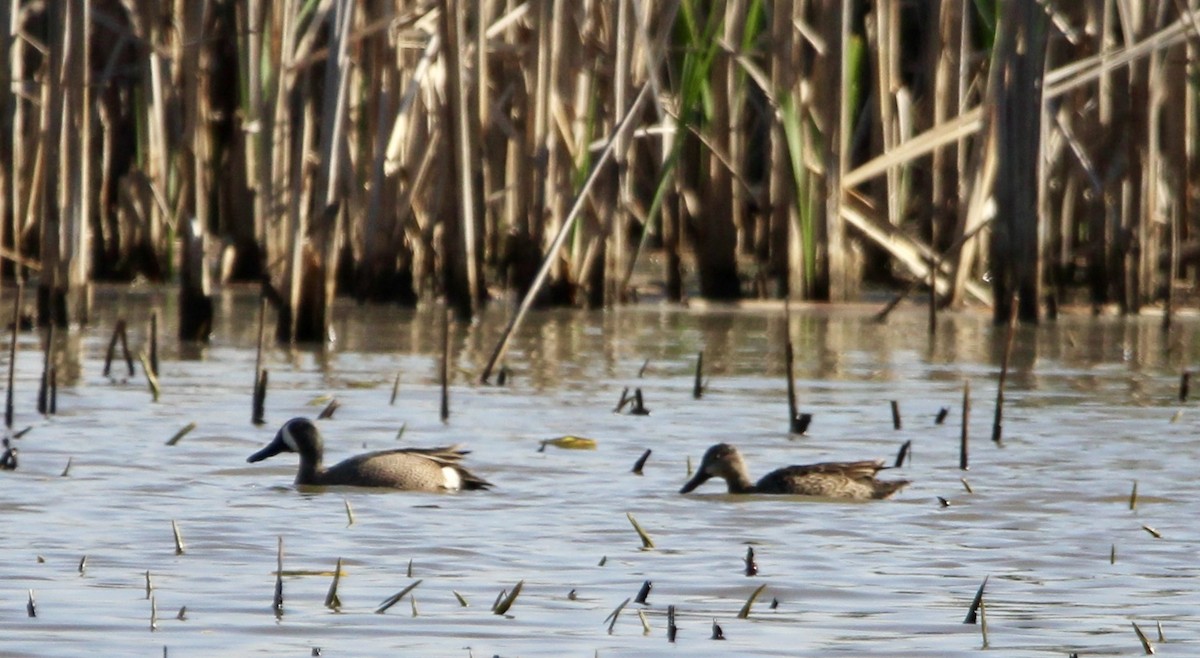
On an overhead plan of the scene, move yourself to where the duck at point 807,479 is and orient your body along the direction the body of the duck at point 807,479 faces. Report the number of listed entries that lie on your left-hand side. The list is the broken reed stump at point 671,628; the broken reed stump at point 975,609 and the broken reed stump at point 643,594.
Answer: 3

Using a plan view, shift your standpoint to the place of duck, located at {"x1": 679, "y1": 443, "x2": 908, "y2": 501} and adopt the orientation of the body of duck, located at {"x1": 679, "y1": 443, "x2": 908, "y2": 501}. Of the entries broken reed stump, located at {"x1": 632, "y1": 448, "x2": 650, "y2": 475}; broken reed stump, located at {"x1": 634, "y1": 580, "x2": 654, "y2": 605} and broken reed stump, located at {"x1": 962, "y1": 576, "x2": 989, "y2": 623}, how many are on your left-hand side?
2

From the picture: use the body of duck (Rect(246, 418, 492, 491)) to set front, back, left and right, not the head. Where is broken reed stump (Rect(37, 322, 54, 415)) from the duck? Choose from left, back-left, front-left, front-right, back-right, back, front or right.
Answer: front-right

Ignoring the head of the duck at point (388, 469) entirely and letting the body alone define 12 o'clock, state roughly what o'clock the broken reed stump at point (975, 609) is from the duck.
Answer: The broken reed stump is roughly at 8 o'clock from the duck.

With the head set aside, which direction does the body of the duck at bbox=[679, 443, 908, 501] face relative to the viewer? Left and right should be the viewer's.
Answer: facing to the left of the viewer

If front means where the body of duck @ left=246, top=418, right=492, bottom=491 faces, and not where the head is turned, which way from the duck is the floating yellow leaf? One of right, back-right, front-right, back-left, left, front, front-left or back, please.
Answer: back-right

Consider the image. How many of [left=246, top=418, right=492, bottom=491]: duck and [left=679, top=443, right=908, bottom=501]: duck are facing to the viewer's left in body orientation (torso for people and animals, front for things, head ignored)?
2

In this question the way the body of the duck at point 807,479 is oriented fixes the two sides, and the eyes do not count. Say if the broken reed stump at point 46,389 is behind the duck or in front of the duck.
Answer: in front

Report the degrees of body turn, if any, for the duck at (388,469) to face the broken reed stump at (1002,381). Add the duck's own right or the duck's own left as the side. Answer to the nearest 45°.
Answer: approximately 180°

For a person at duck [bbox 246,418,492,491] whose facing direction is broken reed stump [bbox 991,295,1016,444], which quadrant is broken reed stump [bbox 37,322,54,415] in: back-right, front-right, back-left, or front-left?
back-left

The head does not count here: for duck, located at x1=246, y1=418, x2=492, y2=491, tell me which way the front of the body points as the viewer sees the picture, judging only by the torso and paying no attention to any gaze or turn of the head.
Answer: to the viewer's left

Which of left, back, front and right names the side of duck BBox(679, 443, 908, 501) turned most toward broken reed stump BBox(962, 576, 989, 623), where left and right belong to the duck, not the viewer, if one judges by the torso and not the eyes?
left

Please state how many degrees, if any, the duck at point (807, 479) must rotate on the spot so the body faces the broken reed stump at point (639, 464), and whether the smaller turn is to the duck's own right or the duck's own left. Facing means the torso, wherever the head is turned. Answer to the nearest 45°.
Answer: approximately 45° to the duck's own right

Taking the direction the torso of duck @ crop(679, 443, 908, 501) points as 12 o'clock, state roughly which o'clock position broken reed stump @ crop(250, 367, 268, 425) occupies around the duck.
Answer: The broken reed stump is roughly at 1 o'clock from the duck.
